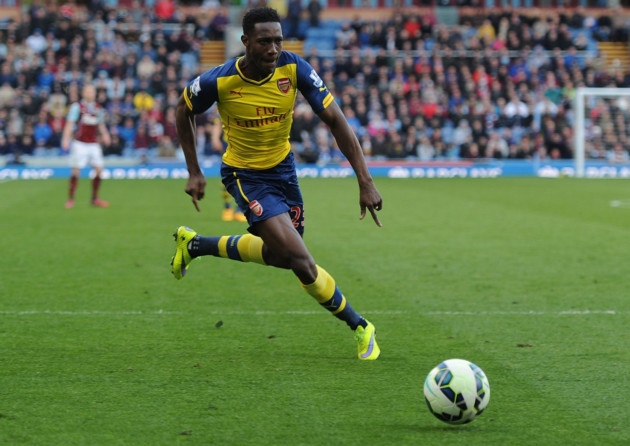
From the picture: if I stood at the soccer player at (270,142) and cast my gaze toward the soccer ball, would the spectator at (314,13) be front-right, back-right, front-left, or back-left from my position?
back-left

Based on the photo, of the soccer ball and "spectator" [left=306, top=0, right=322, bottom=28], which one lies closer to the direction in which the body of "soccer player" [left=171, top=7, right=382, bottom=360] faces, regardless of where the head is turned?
the soccer ball

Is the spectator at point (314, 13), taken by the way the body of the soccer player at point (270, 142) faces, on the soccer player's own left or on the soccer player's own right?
on the soccer player's own left

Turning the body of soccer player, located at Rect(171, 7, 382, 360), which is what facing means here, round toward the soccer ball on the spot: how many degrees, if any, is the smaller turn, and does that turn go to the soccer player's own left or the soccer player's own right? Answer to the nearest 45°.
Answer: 0° — they already face it

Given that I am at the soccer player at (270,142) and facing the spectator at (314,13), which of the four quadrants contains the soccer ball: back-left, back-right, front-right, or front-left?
back-right

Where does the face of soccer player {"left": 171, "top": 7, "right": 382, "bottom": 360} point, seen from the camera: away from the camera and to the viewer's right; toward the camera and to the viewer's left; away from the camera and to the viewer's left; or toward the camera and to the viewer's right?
toward the camera and to the viewer's right
